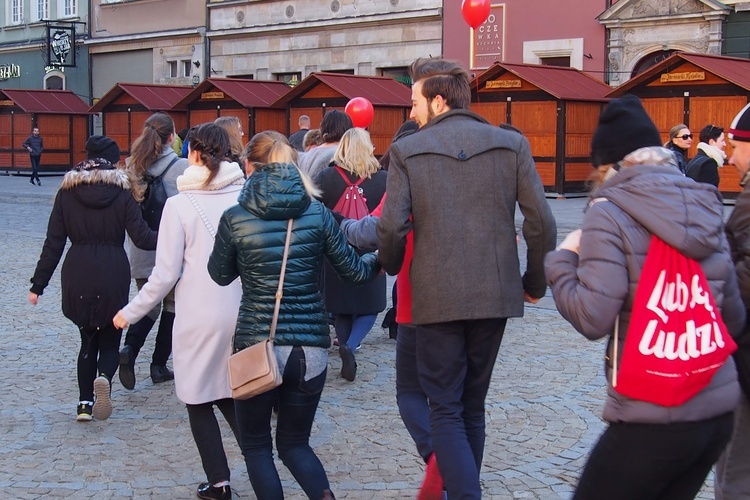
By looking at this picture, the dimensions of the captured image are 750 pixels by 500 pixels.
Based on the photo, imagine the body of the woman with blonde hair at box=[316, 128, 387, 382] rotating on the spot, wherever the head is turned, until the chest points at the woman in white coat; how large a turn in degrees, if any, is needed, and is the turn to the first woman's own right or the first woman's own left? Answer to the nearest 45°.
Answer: approximately 180°

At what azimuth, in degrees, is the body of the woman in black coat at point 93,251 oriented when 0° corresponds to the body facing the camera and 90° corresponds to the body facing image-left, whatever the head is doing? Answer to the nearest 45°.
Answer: approximately 180°

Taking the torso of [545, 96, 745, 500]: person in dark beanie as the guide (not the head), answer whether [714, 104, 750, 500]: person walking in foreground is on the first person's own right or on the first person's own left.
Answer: on the first person's own right

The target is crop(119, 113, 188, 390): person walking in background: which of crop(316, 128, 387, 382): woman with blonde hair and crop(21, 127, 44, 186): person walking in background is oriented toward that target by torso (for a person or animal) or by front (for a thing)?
crop(21, 127, 44, 186): person walking in background

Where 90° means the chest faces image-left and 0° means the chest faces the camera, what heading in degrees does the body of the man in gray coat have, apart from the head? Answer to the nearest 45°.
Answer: approximately 180°

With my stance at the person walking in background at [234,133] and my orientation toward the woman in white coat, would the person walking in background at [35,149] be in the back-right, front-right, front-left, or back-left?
back-right

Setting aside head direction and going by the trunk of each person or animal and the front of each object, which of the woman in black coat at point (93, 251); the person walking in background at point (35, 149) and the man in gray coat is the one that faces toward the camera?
the person walking in background

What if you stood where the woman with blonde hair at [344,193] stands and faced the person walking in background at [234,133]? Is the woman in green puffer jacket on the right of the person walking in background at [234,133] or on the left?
left

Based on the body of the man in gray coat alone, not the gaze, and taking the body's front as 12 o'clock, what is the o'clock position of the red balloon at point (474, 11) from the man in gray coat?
The red balloon is roughly at 12 o'clock from the man in gray coat.

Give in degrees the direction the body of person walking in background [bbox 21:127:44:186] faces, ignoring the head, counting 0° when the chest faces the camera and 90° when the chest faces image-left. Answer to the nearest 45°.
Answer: approximately 0°

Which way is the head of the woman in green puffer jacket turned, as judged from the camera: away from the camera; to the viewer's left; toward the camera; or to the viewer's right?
away from the camera

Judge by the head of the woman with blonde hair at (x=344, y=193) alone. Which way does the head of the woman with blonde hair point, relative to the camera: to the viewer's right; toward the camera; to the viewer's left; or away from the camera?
away from the camera

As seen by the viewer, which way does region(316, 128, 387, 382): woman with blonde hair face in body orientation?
away from the camera
